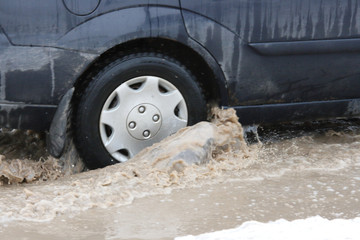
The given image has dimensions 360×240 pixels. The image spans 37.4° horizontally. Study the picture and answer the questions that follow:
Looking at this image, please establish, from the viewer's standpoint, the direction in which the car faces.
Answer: facing to the right of the viewer

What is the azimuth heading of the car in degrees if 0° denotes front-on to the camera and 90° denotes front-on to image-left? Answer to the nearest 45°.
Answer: approximately 270°
